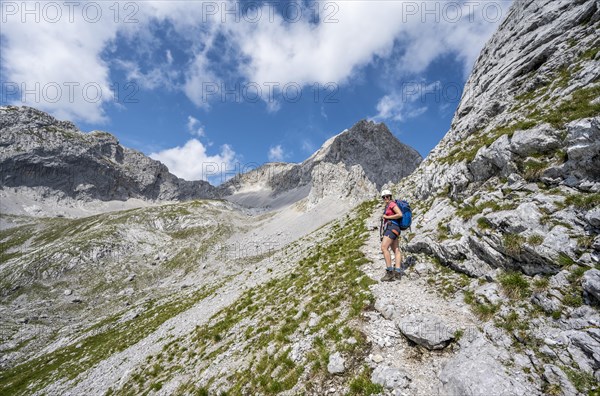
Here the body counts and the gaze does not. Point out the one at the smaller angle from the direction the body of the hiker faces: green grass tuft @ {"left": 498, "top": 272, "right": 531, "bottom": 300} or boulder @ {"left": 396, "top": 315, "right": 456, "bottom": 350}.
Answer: the boulder

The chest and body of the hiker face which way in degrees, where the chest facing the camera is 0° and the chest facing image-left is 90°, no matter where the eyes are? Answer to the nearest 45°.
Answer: approximately 45°

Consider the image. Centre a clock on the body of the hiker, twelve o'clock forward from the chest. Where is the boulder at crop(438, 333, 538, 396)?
The boulder is roughly at 10 o'clock from the hiker.

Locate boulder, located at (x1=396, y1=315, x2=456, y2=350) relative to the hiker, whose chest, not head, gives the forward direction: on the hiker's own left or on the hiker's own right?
on the hiker's own left

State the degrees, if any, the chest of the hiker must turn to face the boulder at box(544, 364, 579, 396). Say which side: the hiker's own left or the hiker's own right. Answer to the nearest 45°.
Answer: approximately 90° to the hiker's own left

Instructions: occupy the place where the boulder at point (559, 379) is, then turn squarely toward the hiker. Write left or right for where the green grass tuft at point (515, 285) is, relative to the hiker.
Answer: right

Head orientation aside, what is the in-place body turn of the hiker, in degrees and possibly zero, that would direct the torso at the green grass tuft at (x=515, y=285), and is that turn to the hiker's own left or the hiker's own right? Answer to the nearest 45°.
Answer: approximately 90° to the hiker's own left
